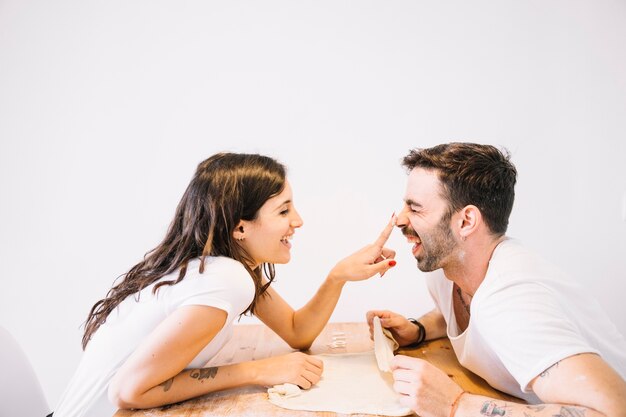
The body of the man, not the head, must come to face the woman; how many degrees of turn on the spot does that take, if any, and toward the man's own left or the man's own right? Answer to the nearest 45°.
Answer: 0° — they already face them

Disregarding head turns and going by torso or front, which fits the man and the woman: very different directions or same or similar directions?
very different directions

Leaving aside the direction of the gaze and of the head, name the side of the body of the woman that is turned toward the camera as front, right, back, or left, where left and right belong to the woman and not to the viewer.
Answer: right

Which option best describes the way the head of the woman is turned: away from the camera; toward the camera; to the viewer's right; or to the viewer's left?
to the viewer's right

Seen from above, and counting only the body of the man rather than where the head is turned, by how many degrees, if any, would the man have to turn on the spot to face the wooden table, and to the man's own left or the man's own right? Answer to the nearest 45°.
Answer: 0° — they already face it

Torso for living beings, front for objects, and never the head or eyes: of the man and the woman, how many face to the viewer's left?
1

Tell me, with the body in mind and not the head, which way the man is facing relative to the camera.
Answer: to the viewer's left

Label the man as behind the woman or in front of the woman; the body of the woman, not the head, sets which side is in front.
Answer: in front

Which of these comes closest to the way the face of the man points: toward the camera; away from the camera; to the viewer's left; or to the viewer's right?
to the viewer's left
